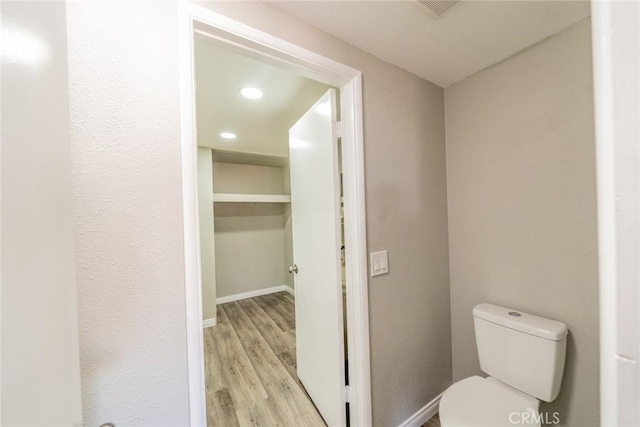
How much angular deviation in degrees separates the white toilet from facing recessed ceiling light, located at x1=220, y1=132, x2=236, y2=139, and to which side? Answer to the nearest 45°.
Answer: approximately 45° to its right

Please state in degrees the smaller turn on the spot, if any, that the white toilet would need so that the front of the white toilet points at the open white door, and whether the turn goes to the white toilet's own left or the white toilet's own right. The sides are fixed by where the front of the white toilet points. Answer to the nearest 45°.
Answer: approximately 45° to the white toilet's own right

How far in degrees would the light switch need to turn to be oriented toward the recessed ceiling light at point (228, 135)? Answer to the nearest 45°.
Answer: approximately 180°

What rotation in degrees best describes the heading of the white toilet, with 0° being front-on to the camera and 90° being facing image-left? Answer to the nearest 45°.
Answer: approximately 45°

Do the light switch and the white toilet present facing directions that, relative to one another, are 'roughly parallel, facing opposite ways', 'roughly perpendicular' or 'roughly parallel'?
roughly perpendicular
